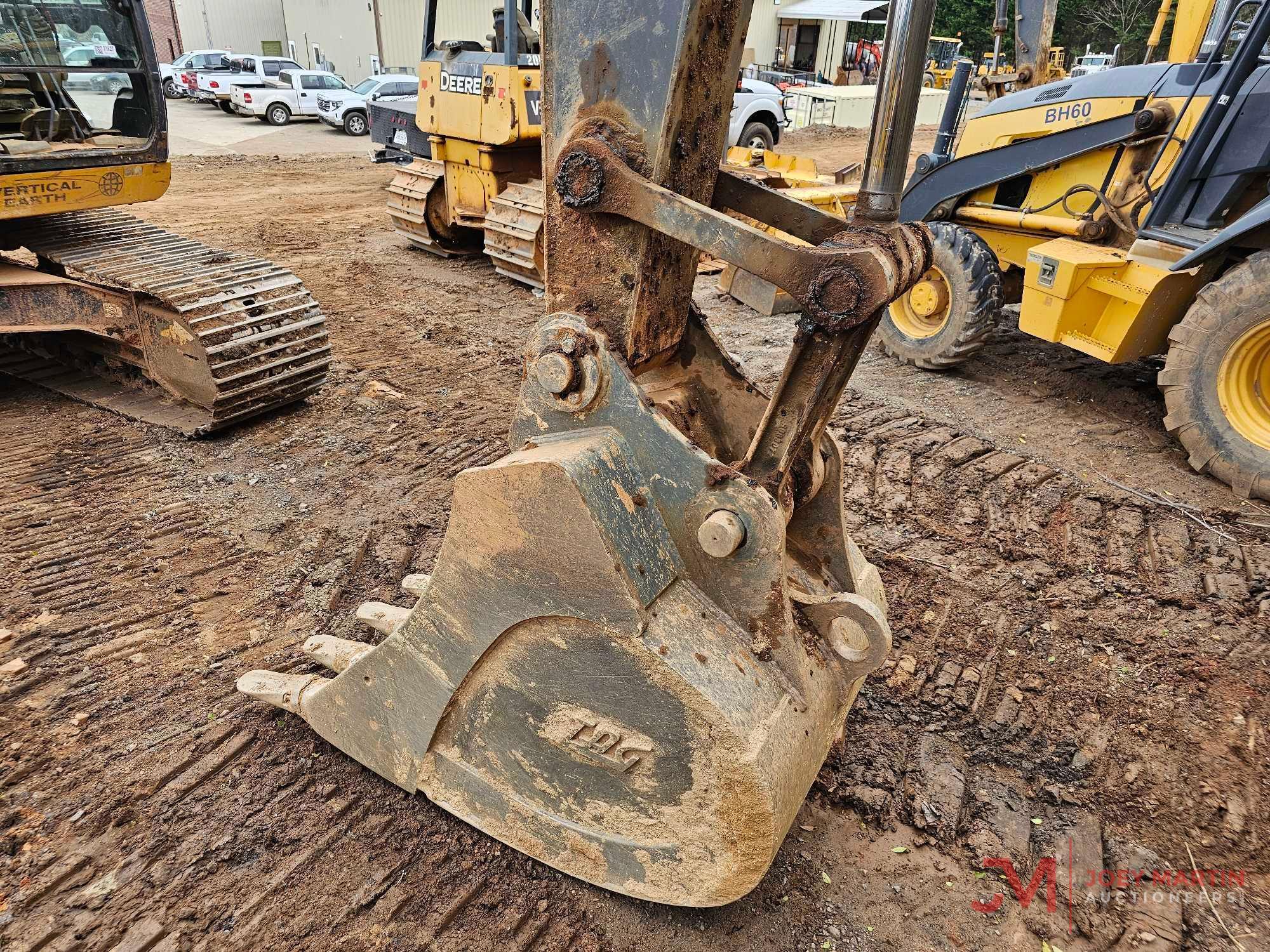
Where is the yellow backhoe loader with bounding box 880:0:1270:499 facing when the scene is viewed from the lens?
facing away from the viewer and to the left of the viewer

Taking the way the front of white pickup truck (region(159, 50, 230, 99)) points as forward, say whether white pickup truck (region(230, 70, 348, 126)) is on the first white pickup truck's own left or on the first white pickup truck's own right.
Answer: on the first white pickup truck's own left

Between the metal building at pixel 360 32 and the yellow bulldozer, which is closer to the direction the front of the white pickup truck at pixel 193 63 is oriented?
the yellow bulldozer

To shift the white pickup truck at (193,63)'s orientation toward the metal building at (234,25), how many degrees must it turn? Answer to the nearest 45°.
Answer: approximately 135° to its right

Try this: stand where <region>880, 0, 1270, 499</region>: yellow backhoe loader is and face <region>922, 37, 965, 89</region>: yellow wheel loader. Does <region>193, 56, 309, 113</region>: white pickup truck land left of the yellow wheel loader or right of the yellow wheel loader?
left

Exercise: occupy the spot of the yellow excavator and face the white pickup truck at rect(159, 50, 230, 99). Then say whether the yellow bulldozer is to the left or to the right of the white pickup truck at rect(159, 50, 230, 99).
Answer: right

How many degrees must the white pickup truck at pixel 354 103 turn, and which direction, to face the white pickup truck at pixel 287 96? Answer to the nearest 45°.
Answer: approximately 90° to its right

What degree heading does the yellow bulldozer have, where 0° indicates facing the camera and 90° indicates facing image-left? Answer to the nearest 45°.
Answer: approximately 225°

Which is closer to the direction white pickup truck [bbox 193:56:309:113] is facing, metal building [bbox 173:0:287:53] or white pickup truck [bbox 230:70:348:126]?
the metal building

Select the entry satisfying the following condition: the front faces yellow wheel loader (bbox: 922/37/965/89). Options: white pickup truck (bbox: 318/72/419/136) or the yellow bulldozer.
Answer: the yellow bulldozer
